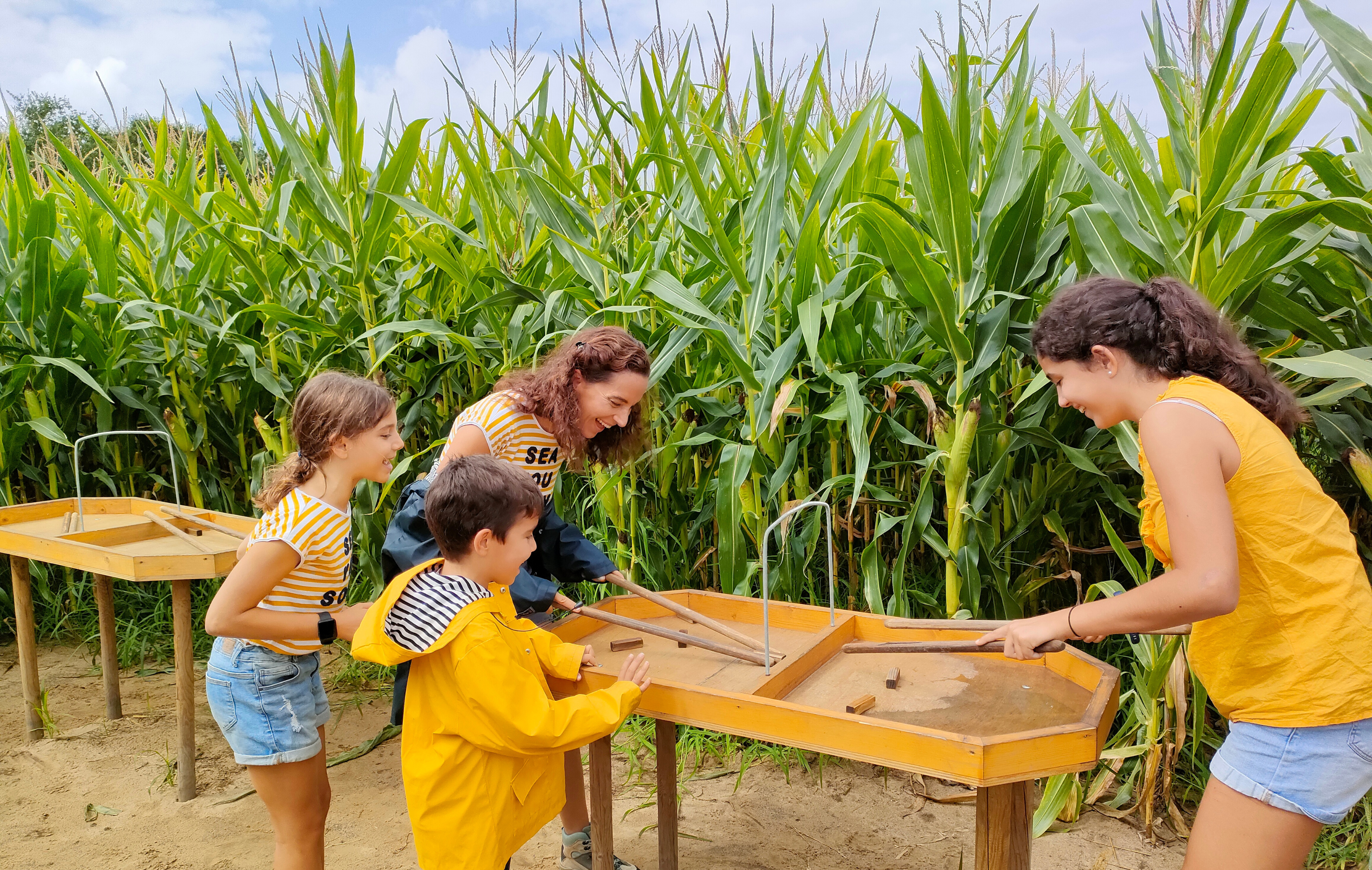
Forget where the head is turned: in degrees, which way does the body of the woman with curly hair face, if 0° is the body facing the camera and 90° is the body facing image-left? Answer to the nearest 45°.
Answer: approximately 315°

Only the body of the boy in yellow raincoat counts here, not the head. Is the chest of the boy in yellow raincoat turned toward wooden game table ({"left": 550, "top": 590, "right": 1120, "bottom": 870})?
yes

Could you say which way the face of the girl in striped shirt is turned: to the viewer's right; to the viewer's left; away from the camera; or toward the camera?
to the viewer's right

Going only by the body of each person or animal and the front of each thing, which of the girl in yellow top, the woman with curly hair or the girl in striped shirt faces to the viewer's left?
the girl in yellow top

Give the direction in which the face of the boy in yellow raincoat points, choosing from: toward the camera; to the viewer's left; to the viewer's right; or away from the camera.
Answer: to the viewer's right

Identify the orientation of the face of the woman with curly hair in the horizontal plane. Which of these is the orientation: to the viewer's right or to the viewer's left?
to the viewer's right

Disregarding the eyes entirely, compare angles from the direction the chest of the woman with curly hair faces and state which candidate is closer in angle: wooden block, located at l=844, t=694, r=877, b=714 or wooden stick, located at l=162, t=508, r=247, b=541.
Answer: the wooden block

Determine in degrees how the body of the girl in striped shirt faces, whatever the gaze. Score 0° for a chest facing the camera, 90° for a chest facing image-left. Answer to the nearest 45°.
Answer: approximately 270°

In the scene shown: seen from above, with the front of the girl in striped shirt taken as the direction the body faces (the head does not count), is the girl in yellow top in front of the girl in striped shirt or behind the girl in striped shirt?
in front

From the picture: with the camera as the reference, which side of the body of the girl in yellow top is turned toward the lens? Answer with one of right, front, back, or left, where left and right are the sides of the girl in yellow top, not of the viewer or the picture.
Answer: left

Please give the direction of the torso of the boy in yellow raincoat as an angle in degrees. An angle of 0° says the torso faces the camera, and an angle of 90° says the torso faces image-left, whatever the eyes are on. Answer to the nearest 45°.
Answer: approximately 270°

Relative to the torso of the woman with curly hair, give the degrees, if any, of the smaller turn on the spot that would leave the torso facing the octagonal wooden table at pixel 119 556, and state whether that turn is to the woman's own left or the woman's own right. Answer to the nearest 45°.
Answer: approximately 180°
